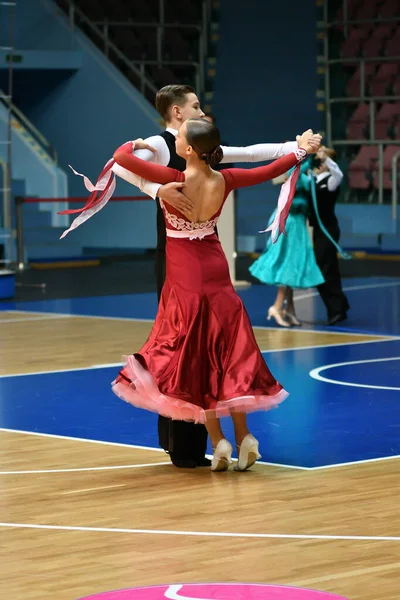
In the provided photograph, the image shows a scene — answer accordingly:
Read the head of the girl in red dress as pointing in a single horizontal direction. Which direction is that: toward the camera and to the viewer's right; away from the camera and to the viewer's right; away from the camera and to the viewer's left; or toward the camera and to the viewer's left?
away from the camera and to the viewer's left

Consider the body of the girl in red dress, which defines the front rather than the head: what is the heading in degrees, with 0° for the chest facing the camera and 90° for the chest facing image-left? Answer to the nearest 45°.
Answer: approximately 135°

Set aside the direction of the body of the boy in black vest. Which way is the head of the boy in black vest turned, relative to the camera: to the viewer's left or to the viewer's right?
to the viewer's right

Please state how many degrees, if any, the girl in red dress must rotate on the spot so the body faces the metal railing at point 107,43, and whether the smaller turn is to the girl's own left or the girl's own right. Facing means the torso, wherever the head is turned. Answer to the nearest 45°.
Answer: approximately 45° to the girl's own right

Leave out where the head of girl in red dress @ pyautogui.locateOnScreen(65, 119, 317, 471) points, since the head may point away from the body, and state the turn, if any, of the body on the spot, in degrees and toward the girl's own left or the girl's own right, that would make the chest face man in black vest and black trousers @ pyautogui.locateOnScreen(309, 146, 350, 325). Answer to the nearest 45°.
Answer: approximately 45° to the girl's own right

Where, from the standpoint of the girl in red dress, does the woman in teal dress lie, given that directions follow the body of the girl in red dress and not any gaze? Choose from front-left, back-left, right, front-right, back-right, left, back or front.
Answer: front-right

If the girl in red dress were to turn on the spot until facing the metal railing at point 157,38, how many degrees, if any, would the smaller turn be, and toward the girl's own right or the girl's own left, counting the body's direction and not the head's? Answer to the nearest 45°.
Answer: approximately 45° to the girl's own right

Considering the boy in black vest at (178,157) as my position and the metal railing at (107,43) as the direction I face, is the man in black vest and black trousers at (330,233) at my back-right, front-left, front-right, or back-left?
front-right
